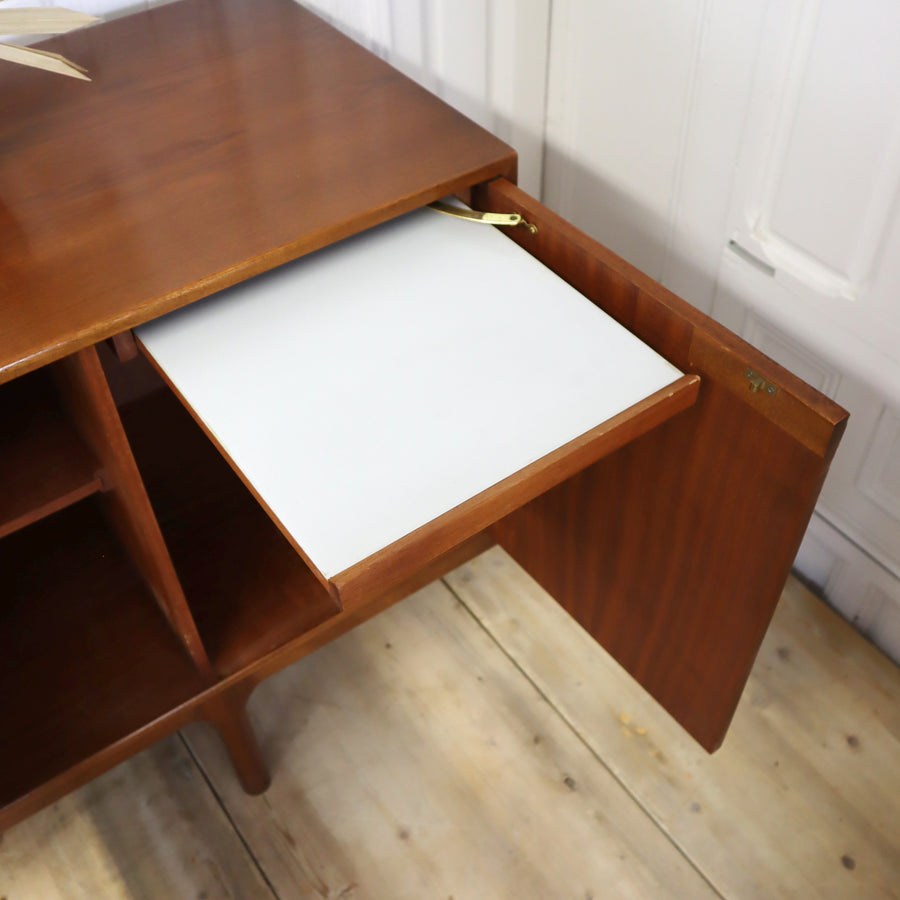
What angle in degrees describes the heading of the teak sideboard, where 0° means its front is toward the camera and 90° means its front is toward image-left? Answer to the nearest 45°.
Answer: approximately 315°

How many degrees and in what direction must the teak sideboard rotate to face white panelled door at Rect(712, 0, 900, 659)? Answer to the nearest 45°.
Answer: approximately 45° to its left
